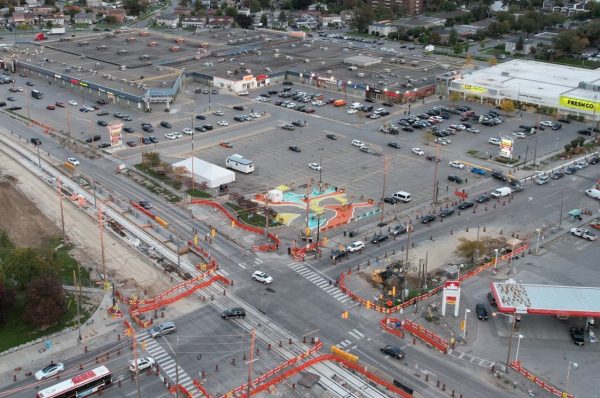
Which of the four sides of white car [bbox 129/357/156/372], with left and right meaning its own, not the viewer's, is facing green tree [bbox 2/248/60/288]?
left

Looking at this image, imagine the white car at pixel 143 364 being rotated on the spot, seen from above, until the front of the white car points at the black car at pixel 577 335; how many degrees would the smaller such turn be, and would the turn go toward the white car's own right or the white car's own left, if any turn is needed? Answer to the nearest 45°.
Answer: approximately 45° to the white car's own right

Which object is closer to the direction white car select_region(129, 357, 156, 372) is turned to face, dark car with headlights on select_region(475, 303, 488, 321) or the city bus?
the dark car with headlights on

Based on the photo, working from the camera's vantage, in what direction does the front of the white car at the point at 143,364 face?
facing away from the viewer and to the right of the viewer

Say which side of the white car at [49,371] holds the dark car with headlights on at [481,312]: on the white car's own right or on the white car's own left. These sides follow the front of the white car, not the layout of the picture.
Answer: on the white car's own left

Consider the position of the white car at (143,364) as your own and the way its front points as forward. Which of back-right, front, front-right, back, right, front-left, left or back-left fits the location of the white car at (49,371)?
back-left
